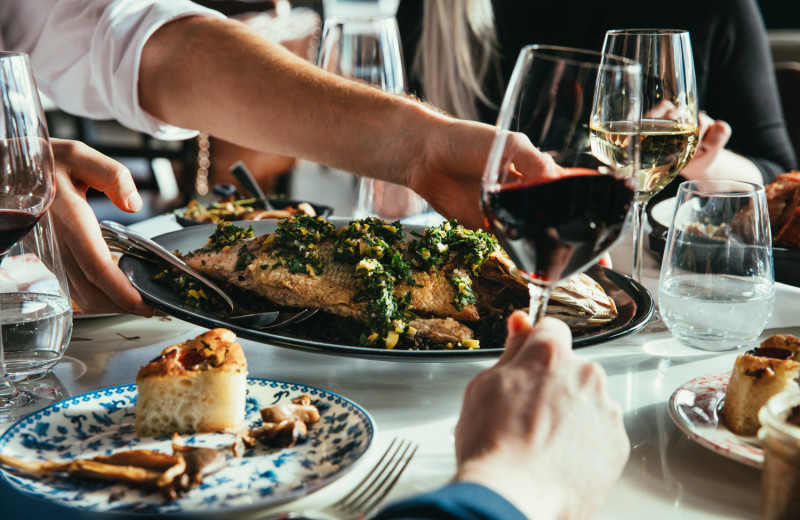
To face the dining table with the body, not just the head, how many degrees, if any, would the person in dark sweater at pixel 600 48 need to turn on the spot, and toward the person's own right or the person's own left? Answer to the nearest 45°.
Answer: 0° — they already face it

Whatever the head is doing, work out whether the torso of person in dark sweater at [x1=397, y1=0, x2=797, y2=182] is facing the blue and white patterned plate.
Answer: yes

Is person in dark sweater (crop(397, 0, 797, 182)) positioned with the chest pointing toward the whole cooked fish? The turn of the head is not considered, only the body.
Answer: yes

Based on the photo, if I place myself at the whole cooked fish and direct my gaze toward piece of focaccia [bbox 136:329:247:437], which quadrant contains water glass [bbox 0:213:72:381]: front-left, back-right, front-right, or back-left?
front-right

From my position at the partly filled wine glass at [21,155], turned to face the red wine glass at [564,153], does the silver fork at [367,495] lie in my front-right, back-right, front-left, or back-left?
front-right

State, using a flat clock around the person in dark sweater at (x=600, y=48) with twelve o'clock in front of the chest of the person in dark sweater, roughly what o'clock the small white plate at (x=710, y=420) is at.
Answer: The small white plate is roughly at 12 o'clock from the person in dark sweater.

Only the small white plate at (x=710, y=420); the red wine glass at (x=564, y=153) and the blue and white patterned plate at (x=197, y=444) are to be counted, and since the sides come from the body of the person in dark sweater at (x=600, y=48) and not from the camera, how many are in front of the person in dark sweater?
3

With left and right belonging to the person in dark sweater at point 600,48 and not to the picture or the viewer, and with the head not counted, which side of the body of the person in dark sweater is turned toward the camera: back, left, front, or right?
front

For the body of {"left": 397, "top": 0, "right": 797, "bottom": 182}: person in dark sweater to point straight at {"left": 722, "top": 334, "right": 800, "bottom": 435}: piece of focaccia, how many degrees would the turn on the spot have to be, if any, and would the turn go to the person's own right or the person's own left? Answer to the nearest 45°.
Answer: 0° — they already face it

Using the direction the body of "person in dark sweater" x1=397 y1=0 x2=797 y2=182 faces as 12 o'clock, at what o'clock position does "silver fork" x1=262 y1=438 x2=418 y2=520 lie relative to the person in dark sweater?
The silver fork is roughly at 12 o'clock from the person in dark sweater.

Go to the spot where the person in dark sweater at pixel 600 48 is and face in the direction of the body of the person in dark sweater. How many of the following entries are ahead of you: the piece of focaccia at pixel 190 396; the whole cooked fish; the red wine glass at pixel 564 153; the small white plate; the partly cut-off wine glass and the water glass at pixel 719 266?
6

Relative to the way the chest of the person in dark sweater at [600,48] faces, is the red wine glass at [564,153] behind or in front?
in front

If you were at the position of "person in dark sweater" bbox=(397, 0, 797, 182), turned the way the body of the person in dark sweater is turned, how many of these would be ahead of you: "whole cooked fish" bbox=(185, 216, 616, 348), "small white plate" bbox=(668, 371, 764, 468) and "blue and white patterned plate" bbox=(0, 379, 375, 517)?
3

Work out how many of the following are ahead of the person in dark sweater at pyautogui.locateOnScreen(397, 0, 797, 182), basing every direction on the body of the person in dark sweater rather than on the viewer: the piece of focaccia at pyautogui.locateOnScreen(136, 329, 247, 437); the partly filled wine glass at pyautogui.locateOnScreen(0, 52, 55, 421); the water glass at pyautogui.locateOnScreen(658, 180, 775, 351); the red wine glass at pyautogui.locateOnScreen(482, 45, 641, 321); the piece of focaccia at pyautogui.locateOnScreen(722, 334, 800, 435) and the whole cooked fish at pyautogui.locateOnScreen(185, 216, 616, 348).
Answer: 6
